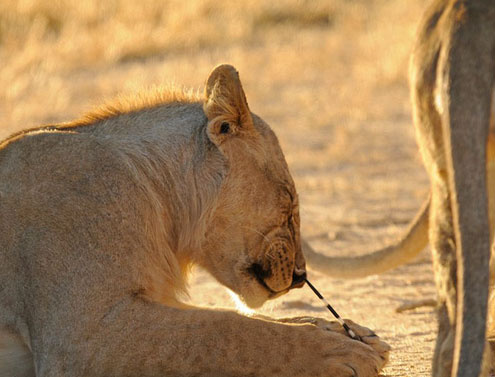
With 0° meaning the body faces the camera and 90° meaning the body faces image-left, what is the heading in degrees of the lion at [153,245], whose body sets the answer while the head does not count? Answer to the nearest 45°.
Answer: approximately 270°
